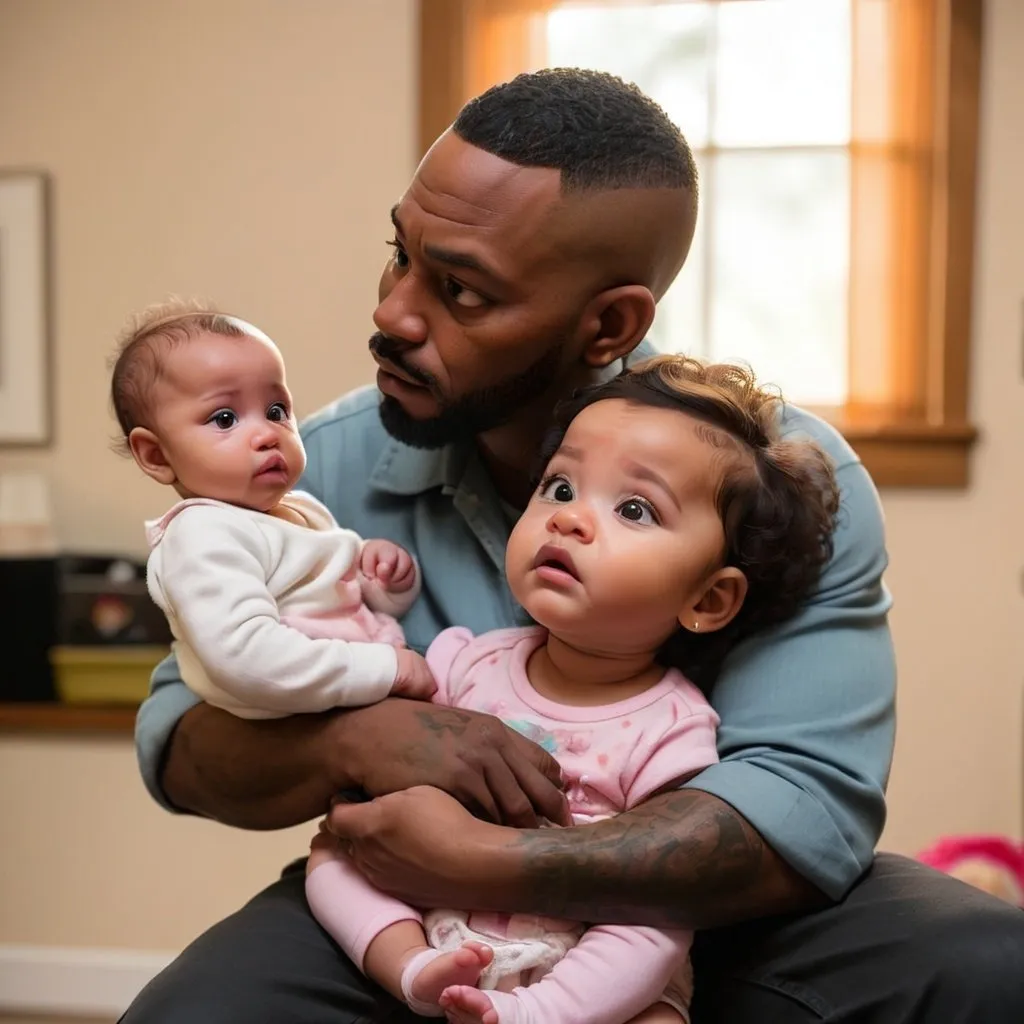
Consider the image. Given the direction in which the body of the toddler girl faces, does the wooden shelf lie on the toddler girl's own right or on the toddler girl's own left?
on the toddler girl's own right

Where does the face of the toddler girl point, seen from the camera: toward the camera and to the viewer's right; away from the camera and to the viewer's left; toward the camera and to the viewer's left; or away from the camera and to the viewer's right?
toward the camera and to the viewer's left

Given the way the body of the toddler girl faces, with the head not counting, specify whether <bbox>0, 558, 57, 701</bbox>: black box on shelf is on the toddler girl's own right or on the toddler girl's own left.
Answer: on the toddler girl's own right

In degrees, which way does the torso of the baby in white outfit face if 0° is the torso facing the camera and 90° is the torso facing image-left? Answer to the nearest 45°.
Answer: approximately 315°

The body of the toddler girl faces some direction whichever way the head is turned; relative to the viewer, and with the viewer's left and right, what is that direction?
facing the viewer and to the left of the viewer

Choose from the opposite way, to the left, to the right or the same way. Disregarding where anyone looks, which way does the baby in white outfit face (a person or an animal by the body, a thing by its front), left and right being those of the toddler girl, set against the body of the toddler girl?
to the left

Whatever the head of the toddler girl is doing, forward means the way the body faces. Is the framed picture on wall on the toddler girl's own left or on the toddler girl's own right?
on the toddler girl's own right

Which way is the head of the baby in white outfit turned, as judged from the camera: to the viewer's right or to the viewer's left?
to the viewer's right

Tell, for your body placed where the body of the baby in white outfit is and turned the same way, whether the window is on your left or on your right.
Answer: on your left

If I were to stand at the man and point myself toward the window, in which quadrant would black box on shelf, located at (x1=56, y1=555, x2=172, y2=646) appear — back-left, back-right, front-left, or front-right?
front-left

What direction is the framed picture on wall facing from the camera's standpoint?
toward the camera
